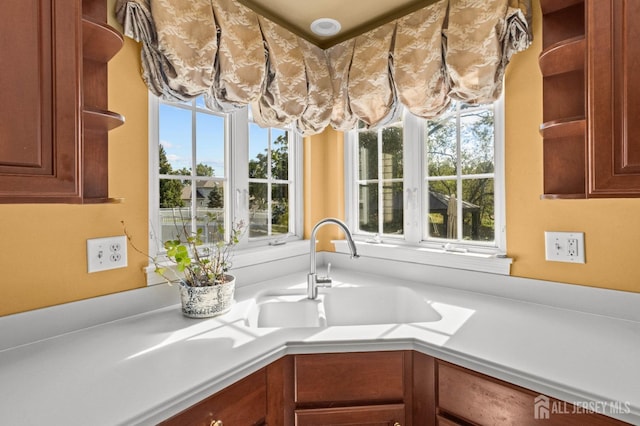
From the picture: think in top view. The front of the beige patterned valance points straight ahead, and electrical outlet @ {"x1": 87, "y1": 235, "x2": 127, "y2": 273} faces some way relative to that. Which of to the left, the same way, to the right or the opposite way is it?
to the left

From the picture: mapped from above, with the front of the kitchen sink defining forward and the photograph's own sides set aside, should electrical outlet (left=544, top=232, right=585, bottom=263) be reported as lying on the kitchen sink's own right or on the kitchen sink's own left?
on the kitchen sink's own left

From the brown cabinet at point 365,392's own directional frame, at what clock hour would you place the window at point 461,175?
The window is roughly at 7 o'clock from the brown cabinet.

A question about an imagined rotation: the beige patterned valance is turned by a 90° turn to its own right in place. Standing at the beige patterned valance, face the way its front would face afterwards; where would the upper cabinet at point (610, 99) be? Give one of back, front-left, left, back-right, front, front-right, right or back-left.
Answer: back-left

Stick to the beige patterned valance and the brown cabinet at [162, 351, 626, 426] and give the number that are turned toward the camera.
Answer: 2

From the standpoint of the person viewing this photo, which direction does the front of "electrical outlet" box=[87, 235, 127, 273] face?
facing the viewer and to the right of the viewer

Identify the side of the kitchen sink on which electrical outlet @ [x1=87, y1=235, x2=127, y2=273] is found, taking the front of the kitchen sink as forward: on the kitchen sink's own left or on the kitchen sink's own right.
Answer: on the kitchen sink's own right

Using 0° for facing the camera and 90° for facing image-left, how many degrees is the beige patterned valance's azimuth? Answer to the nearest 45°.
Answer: approximately 0°

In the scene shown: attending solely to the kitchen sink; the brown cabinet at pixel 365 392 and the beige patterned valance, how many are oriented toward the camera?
3
